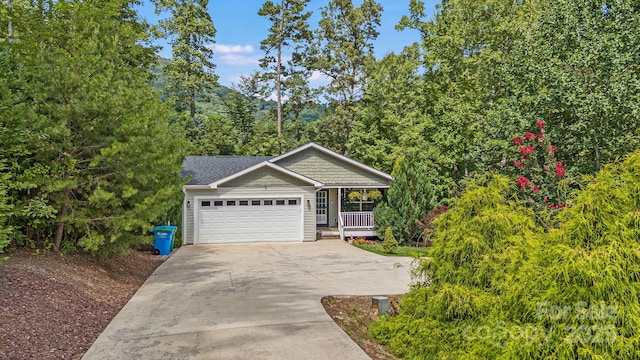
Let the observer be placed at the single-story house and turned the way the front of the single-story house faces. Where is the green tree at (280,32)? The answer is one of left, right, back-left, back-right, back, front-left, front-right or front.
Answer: back

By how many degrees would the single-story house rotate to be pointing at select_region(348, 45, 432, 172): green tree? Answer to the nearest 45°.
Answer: approximately 135° to its left

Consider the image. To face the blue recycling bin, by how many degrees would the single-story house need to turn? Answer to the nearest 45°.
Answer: approximately 45° to its right

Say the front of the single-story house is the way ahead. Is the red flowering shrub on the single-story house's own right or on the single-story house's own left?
on the single-story house's own left

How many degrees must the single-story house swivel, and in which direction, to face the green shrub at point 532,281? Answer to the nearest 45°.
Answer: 0° — it already faces it

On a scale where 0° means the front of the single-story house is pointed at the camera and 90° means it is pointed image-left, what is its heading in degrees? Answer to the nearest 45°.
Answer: approximately 0°

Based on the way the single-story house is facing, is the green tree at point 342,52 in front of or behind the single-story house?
behind

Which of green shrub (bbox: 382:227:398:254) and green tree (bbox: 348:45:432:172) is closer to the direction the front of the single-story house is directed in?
the green shrub
